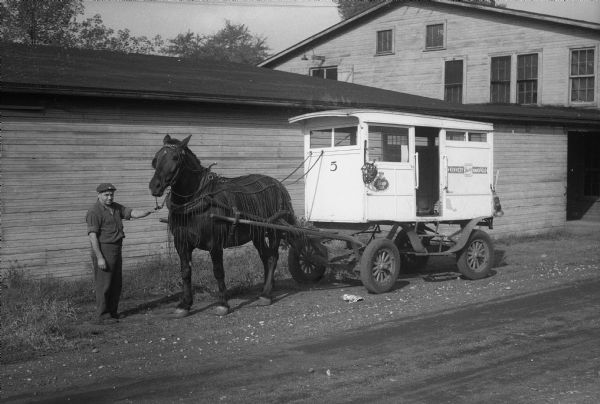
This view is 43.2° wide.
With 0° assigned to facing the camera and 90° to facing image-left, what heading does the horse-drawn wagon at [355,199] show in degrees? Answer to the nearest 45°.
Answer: approximately 45°

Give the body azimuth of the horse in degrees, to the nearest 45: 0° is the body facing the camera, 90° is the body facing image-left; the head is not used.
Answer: approximately 45°

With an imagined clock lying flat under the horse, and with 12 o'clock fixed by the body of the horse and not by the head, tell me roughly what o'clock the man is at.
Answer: The man is roughly at 1 o'clock from the horse.

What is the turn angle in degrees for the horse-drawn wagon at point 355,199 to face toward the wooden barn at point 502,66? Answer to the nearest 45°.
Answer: approximately 135° to its right
